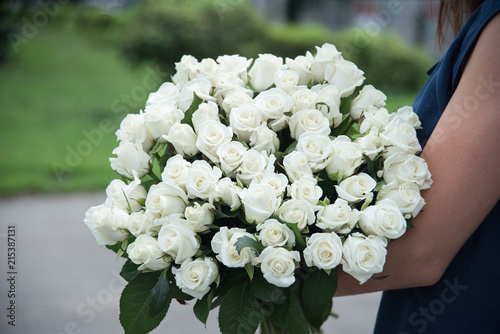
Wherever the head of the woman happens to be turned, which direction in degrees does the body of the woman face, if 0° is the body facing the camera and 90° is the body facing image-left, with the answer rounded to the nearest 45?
approximately 90°

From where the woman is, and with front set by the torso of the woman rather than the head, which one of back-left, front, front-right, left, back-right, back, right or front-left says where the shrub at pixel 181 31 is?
front-right
